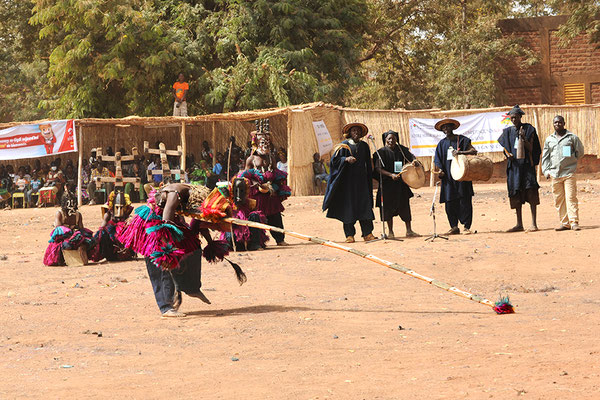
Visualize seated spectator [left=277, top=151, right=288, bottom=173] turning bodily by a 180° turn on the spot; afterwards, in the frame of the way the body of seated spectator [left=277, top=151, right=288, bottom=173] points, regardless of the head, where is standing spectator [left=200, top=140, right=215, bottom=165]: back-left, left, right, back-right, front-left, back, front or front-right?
front-left

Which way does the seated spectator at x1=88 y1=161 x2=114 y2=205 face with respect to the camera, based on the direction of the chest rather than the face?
toward the camera

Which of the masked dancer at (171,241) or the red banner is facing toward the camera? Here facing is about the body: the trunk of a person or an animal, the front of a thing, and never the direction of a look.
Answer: the red banner

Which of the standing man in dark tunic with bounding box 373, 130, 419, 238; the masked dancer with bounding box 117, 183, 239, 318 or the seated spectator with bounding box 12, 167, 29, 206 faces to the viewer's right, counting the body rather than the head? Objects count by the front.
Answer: the masked dancer

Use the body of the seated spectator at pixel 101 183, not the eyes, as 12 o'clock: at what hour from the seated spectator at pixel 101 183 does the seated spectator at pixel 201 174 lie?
the seated spectator at pixel 201 174 is roughly at 9 o'clock from the seated spectator at pixel 101 183.

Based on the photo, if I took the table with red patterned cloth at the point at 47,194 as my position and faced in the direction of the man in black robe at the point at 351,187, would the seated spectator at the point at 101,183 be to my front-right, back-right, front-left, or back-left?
front-left

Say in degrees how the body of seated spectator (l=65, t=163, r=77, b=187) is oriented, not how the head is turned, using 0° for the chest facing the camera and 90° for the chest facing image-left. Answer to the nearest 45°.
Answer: approximately 0°

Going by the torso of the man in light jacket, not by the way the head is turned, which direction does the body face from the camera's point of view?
toward the camera

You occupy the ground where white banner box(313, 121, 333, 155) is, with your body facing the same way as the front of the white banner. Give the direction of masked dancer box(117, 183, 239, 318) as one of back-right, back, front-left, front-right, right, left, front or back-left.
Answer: front

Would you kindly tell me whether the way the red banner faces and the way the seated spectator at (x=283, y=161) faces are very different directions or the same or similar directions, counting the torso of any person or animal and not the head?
same or similar directions

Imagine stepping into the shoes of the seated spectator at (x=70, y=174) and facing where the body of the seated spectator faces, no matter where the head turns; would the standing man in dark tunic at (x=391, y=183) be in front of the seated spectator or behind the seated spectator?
in front

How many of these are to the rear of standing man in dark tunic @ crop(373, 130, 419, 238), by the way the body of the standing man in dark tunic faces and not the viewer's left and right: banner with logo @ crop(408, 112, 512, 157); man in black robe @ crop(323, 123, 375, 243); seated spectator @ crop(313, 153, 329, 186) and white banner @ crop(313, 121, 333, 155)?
3

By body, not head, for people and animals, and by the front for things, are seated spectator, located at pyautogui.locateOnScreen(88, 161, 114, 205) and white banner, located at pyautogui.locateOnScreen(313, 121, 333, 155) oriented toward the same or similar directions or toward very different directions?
same or similar directions

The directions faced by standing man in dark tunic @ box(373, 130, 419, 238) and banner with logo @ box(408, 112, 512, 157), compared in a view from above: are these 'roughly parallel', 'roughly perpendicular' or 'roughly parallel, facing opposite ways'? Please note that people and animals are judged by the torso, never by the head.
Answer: roughly parallel

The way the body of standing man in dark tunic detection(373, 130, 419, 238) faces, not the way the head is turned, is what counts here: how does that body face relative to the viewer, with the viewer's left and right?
facing the viewer

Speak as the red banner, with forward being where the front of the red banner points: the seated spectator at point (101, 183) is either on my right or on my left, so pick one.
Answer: on my left

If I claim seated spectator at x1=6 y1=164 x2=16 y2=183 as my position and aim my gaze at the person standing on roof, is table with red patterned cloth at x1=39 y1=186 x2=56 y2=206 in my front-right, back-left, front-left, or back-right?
front-right

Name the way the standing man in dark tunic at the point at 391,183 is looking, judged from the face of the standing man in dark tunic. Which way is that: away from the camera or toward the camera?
toward the camera
